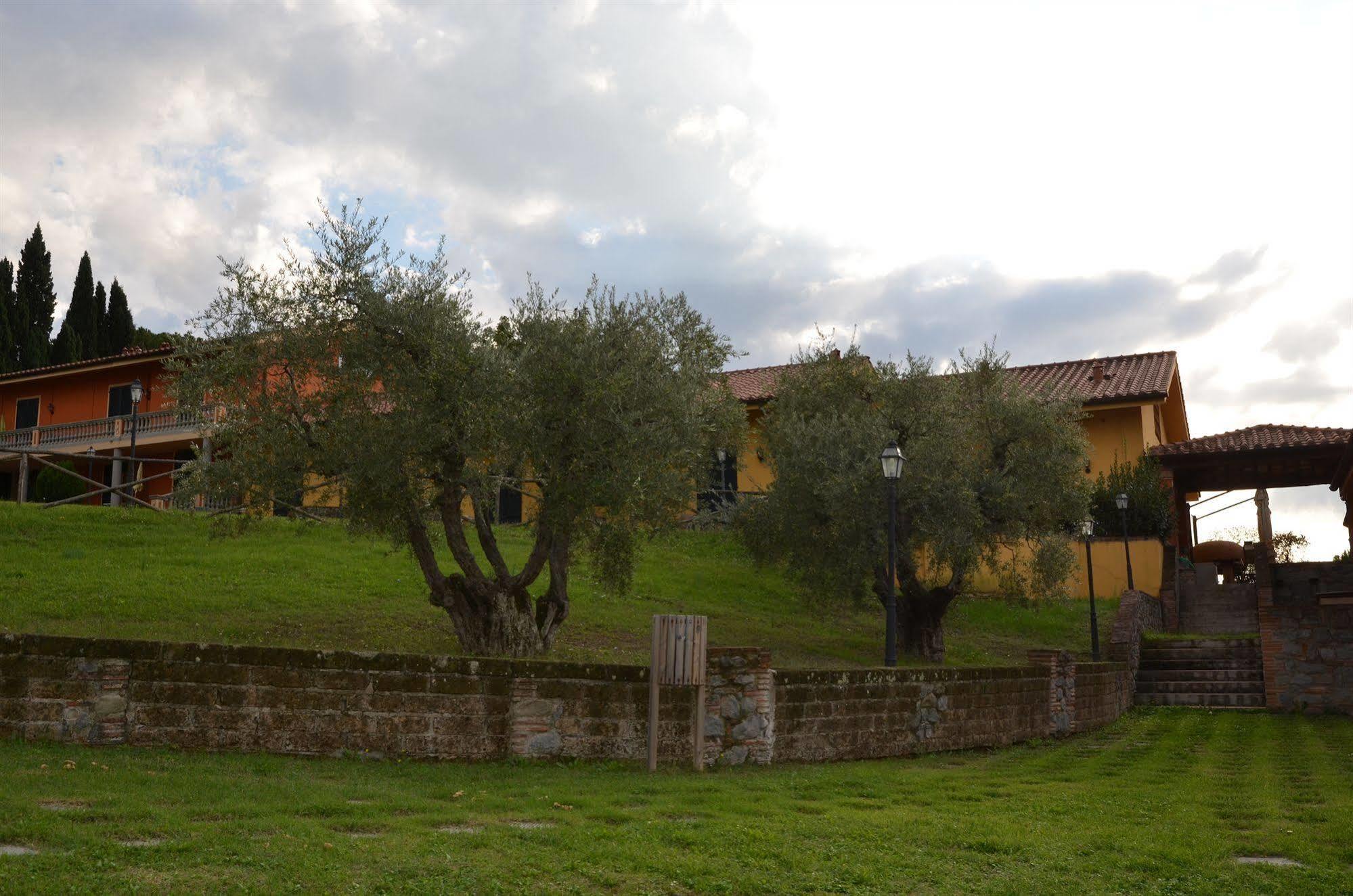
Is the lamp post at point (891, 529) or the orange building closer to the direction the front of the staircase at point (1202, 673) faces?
the lamp post

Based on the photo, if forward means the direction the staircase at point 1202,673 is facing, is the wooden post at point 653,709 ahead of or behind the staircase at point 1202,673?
ahead

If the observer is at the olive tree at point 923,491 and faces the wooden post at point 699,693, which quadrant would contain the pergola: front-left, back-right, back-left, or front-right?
back-left

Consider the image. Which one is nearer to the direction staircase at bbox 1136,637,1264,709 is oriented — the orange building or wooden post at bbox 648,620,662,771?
the wooden post

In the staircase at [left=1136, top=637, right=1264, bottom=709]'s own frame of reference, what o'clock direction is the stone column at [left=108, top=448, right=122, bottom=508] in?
The stone column is roughly at 3 o'clock from the staircase.

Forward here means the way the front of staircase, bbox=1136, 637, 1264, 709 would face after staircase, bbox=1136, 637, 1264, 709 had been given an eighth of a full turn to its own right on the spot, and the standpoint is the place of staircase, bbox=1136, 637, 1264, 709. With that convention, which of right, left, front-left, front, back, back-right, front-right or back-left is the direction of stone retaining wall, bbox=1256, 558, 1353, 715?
left

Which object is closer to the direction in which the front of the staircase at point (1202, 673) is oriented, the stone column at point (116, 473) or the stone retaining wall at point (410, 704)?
the stone retaining wall

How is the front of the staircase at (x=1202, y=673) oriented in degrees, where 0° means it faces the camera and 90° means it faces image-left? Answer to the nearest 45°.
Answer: approximately 0°

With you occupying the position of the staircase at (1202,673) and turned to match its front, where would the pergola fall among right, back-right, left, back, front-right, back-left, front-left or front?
back

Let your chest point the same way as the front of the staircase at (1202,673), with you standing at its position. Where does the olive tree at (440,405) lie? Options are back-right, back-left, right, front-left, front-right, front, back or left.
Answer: front-right

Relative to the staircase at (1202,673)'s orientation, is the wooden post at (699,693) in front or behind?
in front
